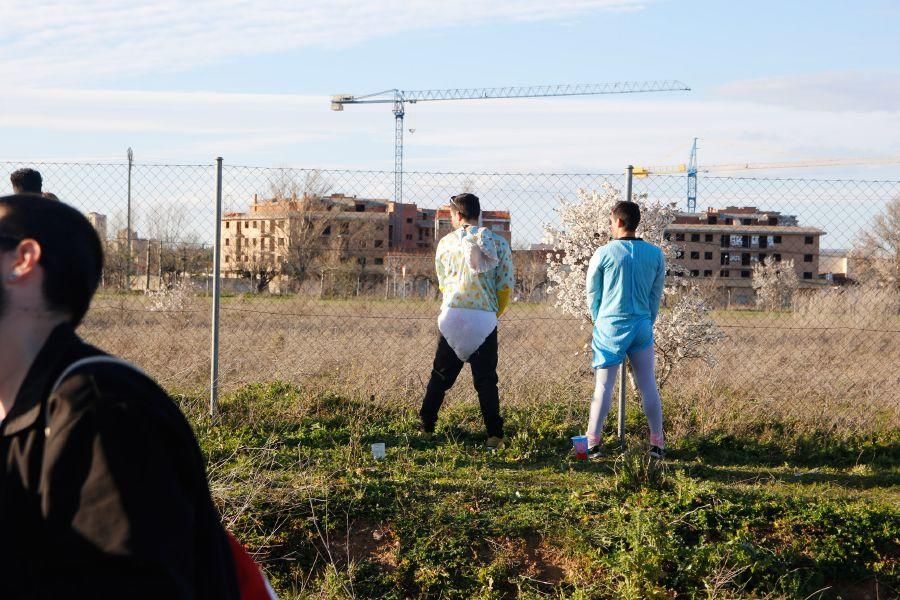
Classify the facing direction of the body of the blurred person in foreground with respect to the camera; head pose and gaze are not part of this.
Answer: to the viewer's left

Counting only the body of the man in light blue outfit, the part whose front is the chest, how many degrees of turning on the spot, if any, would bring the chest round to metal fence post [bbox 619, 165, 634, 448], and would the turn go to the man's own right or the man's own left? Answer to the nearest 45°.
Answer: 0° — they already face it

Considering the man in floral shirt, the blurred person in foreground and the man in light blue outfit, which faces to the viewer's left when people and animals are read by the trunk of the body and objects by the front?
the blurred person in foreground

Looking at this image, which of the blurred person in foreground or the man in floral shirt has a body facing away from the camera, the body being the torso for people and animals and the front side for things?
the man in floral shirt

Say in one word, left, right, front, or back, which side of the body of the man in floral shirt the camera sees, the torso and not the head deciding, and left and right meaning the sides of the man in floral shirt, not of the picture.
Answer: back

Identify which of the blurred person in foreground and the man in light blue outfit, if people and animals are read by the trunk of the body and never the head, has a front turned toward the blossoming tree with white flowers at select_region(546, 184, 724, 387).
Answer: the man in light blue outfit

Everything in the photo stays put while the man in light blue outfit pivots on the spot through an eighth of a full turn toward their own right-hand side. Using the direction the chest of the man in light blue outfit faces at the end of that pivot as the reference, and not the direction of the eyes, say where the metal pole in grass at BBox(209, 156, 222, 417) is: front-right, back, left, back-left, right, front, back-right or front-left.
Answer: back-left

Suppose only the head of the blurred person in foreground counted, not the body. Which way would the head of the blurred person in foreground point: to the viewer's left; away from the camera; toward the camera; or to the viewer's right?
to the viewer's left

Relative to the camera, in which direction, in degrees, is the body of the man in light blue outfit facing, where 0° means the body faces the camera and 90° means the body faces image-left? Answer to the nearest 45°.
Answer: approximately 180°

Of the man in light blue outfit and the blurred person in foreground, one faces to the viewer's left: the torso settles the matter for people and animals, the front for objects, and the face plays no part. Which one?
the blurred person in foreground
